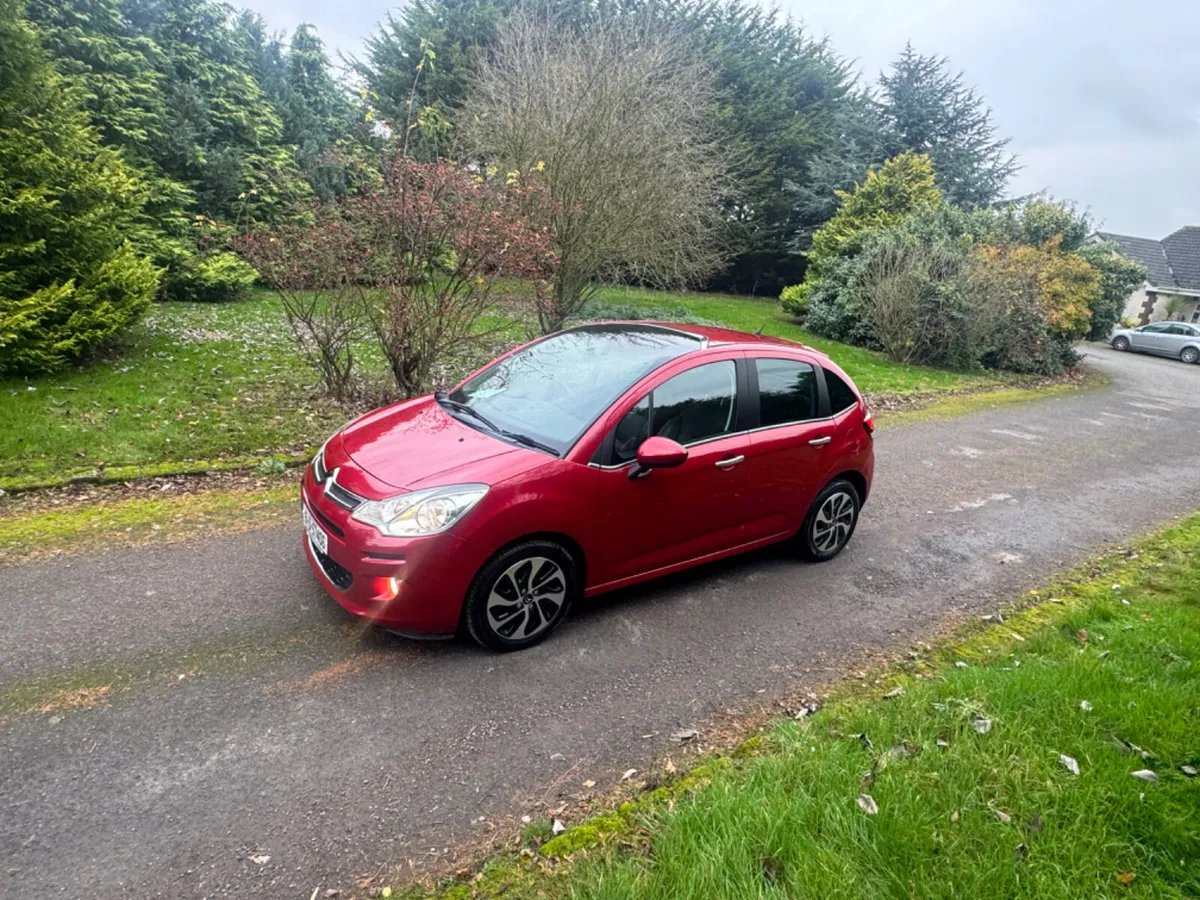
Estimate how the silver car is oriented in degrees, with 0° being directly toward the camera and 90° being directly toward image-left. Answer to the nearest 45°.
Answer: approximately 90°

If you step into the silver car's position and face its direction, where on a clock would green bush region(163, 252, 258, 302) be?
The green bush is roughly at 10 o'clock from the silver car.

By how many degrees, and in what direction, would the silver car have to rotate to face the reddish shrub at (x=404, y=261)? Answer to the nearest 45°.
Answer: approximately 90° to its left
